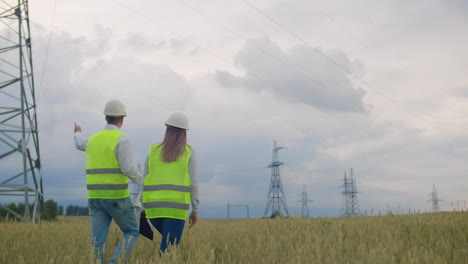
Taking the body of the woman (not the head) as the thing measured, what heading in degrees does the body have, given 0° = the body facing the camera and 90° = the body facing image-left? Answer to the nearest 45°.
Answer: approximately 180°

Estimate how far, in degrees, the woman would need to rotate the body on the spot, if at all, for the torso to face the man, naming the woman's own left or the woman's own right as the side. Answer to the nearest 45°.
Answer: approximately 90° to the woman's own left
